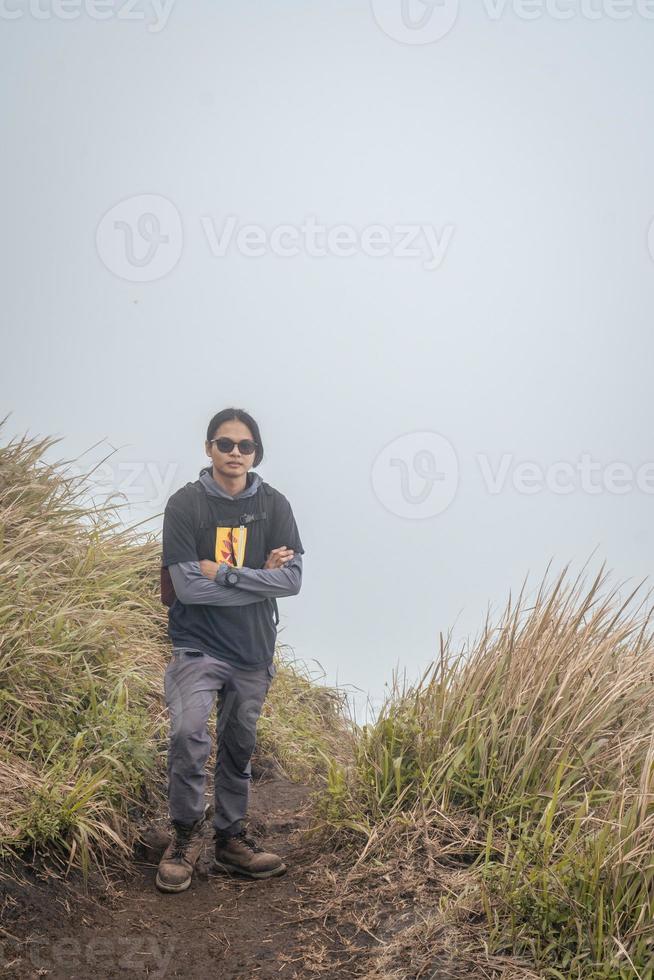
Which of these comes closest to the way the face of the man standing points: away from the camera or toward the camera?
toward the camera

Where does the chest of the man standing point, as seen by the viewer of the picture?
toward the camera
